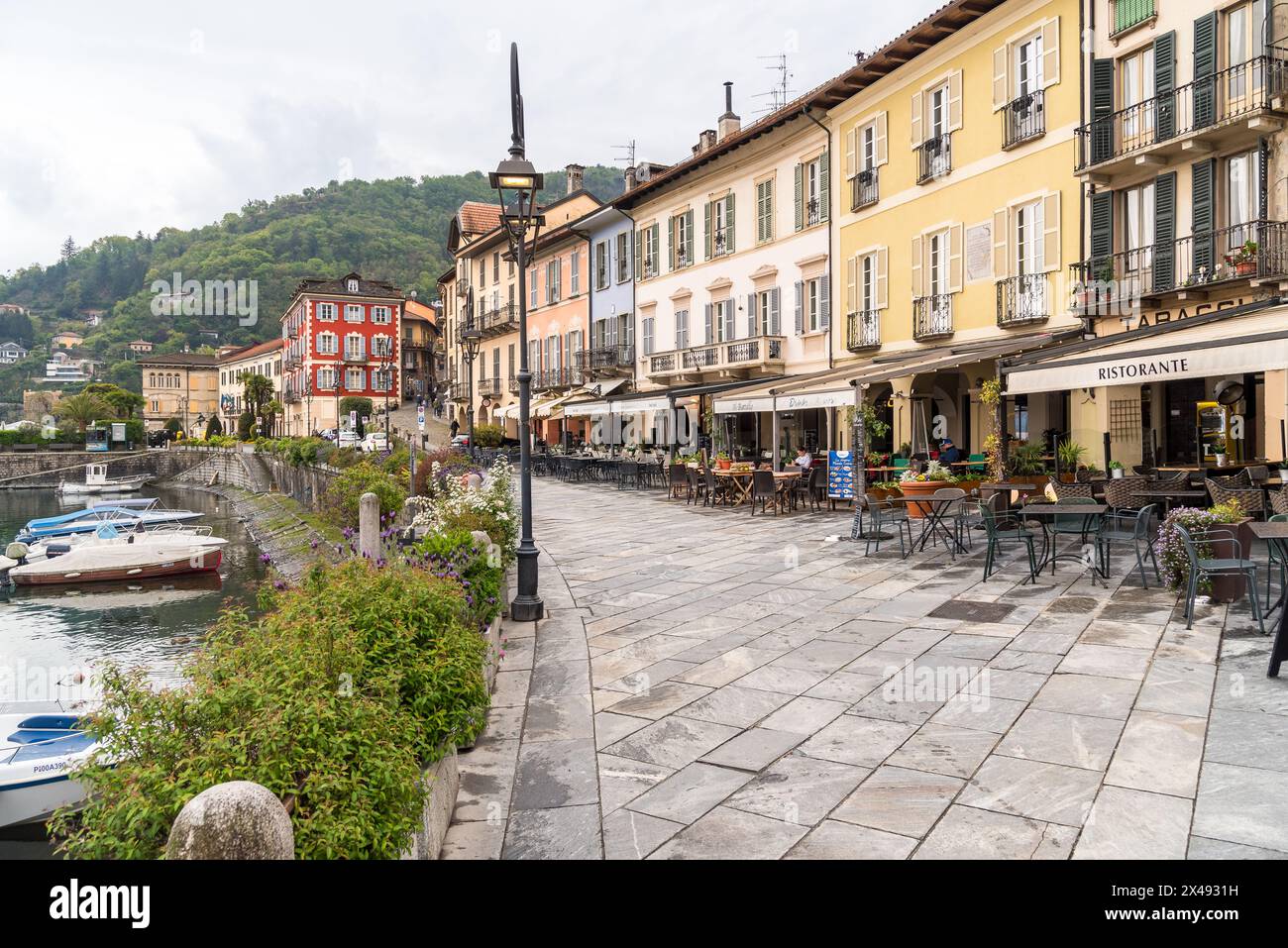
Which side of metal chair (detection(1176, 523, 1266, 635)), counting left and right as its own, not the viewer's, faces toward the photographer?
right

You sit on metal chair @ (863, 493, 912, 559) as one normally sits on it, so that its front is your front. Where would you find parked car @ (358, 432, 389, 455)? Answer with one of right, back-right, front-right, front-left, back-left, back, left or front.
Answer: back-left

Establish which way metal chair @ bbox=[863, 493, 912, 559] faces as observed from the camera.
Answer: facing to the right of the viewer

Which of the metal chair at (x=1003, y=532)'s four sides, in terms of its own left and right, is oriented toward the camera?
right

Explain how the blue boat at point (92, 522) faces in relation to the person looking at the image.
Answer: facing to the right of the viewer
